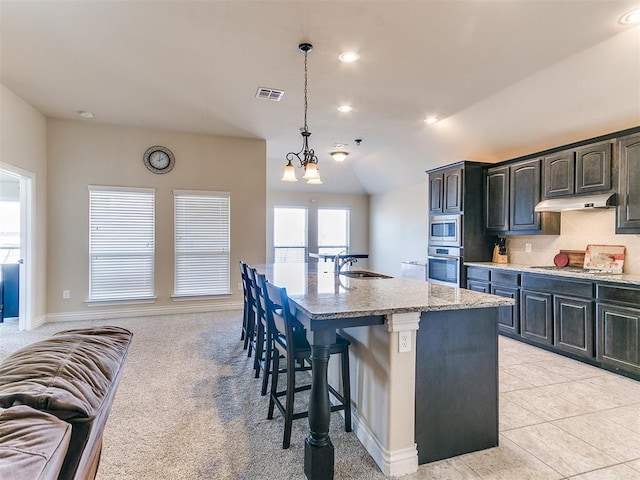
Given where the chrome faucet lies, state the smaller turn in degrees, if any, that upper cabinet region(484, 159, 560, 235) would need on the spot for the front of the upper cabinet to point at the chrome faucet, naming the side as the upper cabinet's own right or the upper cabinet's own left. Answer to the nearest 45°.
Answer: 0° — it already faces it

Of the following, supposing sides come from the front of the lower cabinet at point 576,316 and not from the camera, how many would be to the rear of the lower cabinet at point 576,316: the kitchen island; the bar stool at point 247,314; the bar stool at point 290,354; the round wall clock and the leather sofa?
0

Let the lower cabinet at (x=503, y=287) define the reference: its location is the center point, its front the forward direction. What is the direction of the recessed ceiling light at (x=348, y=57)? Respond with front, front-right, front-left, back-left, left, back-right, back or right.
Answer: front

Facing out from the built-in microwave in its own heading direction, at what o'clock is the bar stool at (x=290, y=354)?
The bar stool is roughly at 11 o'clock from the built-in microwave.

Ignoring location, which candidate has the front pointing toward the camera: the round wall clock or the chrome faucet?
the round wall clock

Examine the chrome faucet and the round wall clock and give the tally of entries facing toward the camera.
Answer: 1

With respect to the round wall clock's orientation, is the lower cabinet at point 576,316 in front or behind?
in front

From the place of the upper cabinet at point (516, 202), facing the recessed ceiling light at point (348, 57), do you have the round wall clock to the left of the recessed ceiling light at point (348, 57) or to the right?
right

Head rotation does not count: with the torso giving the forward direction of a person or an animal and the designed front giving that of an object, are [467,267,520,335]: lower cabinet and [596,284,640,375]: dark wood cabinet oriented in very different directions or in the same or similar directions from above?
same or similar directions

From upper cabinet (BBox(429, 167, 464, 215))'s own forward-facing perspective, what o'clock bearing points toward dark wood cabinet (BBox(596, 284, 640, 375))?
The dark wood cabinet is roughly at 9 o'clock from the upper cabinet.

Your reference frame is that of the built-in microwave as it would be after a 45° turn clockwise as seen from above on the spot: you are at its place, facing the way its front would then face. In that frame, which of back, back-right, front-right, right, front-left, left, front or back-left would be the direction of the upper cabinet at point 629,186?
back-left

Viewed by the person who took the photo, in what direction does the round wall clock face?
facing the viewer

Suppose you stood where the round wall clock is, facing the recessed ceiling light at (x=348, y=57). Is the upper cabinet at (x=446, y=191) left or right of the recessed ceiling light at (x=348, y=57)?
left

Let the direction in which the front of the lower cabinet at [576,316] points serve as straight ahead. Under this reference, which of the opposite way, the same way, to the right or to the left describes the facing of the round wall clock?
to the left

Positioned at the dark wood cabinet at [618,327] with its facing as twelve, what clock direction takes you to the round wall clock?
The round wall clock is roughly at 1 o'clock from the dark wood cabinet.

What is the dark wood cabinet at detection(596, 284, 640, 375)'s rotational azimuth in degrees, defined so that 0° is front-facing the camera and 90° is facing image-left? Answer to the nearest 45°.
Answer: approximately 45°

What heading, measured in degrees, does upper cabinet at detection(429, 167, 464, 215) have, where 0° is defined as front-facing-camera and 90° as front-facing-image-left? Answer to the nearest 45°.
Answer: approximately 45°

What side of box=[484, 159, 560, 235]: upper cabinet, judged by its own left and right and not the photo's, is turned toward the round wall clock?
front
